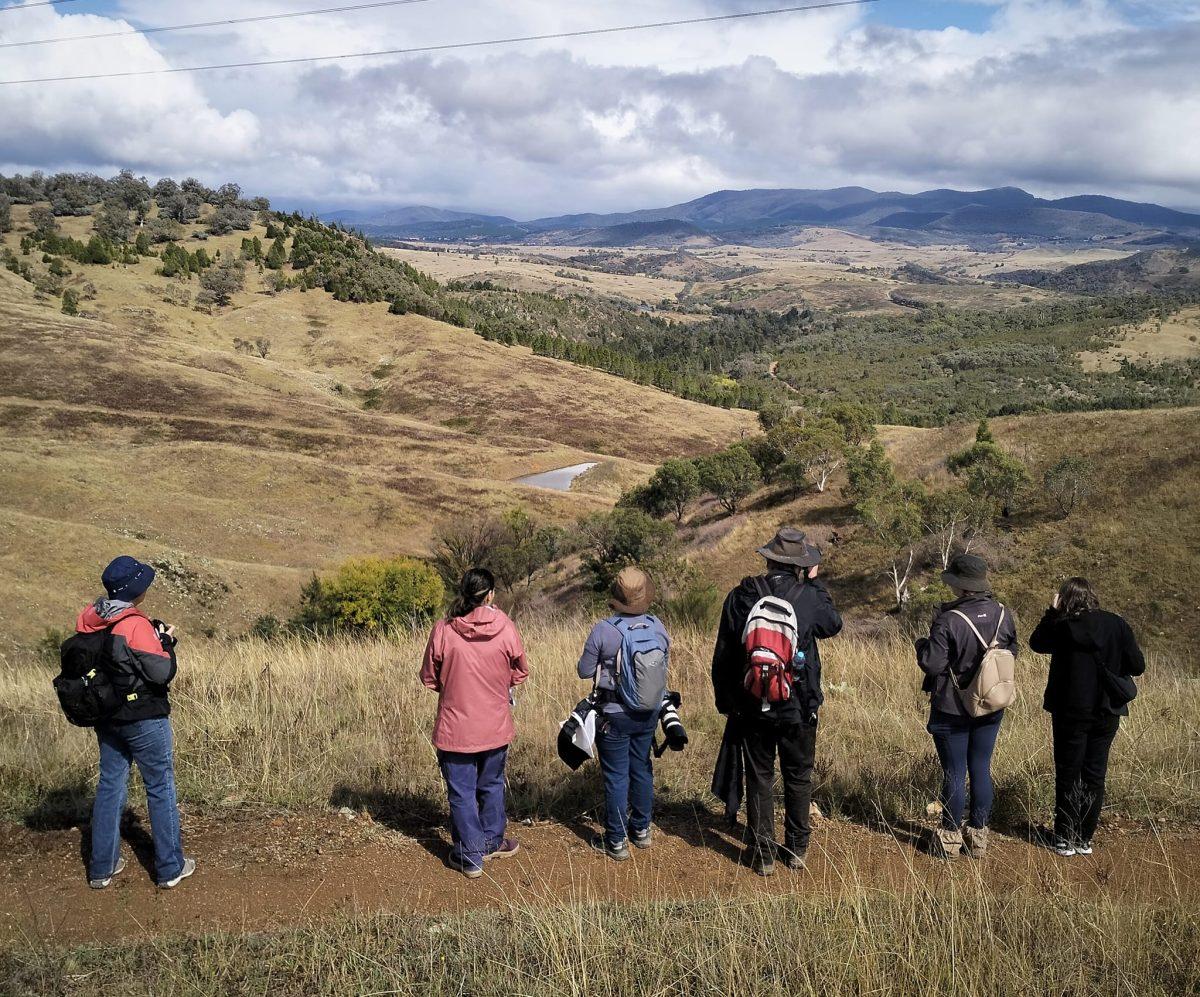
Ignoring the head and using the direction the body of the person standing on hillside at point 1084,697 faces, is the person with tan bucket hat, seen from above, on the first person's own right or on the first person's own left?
on the first person's own left

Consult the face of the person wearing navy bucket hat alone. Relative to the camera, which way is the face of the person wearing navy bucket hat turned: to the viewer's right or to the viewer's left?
to the viewer's right

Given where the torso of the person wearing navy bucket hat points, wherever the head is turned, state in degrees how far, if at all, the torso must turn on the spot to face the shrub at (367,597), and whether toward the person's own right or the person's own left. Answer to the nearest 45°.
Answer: approximately 45° to the person's own left

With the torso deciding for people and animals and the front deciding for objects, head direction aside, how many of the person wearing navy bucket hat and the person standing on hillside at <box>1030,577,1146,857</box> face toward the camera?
0

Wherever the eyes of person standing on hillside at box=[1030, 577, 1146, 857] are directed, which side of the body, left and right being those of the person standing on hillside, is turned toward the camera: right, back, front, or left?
back

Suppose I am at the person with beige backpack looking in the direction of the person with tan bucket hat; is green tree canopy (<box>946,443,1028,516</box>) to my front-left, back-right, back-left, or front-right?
back-right

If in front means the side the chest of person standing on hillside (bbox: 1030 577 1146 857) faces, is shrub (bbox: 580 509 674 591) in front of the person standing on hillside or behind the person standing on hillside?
in front

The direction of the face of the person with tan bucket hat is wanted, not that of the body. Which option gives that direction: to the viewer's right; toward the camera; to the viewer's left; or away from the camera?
away from the camera

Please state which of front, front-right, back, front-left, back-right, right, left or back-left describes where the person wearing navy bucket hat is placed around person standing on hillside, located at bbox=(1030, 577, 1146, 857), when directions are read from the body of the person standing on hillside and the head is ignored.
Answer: back-left

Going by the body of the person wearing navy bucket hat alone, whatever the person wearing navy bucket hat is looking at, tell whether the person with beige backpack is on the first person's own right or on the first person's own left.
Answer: on the first person's own right

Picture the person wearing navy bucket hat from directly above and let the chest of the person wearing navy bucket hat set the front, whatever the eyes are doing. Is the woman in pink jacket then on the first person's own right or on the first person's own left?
on the first person's own right

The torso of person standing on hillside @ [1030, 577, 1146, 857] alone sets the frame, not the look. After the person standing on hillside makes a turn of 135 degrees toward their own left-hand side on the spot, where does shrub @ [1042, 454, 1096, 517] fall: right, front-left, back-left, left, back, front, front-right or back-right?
back-right

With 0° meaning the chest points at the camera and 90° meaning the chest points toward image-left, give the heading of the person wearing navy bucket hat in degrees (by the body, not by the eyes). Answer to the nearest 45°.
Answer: approximately 225°
